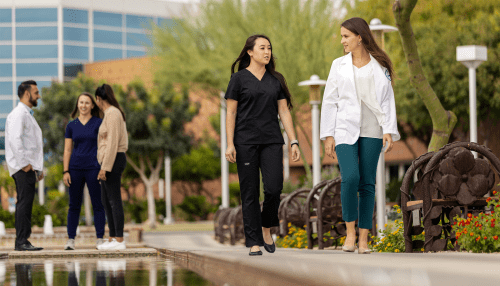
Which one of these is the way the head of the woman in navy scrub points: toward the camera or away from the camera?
toward the camera

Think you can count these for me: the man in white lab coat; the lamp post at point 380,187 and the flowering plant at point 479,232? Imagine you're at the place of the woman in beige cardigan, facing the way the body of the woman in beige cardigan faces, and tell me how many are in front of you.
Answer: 1

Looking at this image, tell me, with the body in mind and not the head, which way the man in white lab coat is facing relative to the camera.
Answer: to the viewer's right

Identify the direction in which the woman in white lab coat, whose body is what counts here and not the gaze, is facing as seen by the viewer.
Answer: toward the camera

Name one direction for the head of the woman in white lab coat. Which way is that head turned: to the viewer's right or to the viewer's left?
to the viewer's left

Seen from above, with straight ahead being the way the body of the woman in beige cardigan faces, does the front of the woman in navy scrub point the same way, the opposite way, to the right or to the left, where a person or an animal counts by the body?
to the left

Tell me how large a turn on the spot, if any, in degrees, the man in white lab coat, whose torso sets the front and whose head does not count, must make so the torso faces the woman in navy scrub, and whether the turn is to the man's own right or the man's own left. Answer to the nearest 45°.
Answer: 0° — they already face them

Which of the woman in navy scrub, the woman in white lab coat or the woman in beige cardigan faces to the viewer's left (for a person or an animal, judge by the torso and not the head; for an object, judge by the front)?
the woman in beige cardigan

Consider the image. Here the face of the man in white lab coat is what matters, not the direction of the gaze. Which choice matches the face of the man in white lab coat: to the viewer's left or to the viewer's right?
to the viewer's right

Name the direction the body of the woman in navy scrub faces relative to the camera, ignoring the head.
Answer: toward the camera

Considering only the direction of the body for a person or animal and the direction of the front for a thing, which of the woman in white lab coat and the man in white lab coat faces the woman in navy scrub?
the man in white lab coat

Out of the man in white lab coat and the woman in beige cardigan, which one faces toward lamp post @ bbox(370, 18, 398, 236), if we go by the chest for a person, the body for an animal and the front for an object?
the man in white lab coat

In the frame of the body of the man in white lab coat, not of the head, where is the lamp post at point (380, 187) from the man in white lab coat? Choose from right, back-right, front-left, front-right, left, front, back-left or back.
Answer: front

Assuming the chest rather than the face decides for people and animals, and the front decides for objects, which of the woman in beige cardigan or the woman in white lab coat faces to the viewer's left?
the woman in beige cardigan

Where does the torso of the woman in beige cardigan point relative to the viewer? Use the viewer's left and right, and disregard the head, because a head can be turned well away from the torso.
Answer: facing to the left of the viewer

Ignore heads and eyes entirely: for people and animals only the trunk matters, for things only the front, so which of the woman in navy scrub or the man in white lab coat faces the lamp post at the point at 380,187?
the man in white lab coat

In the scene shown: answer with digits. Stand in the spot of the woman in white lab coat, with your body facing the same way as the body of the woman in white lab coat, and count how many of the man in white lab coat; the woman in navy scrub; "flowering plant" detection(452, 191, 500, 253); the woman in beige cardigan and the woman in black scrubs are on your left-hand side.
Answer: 1
